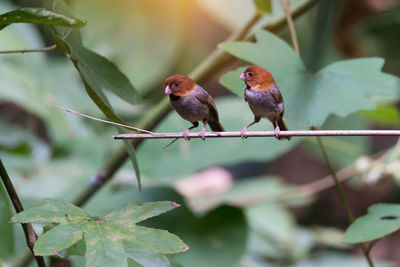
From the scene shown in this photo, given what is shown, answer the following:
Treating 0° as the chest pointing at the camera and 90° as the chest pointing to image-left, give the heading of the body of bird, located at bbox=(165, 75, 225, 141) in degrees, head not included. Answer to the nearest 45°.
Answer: approximately 45°
